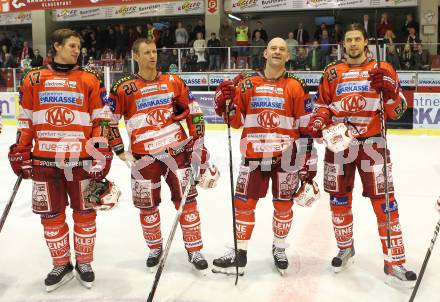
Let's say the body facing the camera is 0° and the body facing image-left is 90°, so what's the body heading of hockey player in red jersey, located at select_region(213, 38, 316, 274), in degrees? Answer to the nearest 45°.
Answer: approximately 0°

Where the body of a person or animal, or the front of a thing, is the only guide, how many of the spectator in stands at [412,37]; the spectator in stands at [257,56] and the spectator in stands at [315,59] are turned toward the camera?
3

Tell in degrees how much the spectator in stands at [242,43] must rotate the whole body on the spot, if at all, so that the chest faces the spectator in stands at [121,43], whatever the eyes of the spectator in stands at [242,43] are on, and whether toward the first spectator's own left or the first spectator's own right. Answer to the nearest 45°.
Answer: approximately 135° to the first spectator's own right

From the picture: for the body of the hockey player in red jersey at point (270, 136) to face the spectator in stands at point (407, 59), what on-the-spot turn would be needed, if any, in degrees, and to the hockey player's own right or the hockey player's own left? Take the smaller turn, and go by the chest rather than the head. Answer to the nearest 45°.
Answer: approximately 180°

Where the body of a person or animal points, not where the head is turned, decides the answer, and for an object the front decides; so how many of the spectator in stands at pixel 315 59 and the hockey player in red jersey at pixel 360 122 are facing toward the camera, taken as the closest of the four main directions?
2

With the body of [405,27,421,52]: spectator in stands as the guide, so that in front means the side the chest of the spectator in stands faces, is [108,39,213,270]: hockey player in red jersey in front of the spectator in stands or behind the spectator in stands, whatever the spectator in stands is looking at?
in front

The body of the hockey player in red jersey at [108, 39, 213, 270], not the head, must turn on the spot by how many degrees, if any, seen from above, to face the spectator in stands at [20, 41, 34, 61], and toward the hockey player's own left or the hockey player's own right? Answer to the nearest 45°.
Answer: approximately 180°

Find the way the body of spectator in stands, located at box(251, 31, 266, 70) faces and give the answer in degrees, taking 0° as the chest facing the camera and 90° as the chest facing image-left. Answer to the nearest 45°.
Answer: approximately 0°

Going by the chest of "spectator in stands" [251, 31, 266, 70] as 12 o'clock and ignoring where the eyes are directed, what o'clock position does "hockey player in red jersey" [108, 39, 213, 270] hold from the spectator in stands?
The hockey player in red jersey is roughly at 12 o'clock from the spectator in stands.

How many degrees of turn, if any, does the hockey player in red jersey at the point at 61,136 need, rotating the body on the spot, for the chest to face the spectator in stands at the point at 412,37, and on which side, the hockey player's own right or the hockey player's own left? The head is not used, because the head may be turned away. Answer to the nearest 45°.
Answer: approximately 135° to the hockey player's own left

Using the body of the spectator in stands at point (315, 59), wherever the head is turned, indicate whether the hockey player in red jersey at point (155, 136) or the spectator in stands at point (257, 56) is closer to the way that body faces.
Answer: the hockey player in red jersey
